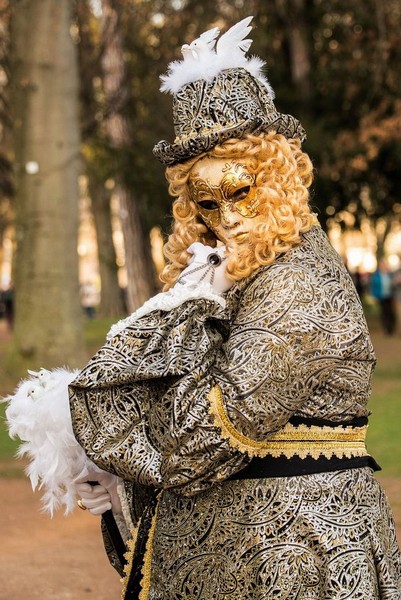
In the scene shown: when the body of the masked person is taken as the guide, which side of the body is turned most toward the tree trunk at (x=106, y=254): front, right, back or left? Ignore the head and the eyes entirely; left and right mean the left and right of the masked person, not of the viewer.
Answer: right

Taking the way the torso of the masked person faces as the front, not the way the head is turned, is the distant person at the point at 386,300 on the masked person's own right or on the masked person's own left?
on the masked person's own right

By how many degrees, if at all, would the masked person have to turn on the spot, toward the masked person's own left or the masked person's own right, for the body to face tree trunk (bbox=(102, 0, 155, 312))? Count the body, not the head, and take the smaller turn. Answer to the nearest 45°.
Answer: approximately 90° to the masked person's own right

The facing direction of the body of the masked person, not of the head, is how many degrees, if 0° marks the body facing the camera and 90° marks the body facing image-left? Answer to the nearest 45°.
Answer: approximately 90°

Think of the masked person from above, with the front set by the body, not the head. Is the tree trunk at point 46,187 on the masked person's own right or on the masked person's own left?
on the masked person's own right

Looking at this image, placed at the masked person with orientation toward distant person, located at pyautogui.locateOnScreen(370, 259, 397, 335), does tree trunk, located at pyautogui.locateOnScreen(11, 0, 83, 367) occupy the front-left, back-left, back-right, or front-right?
front-left
